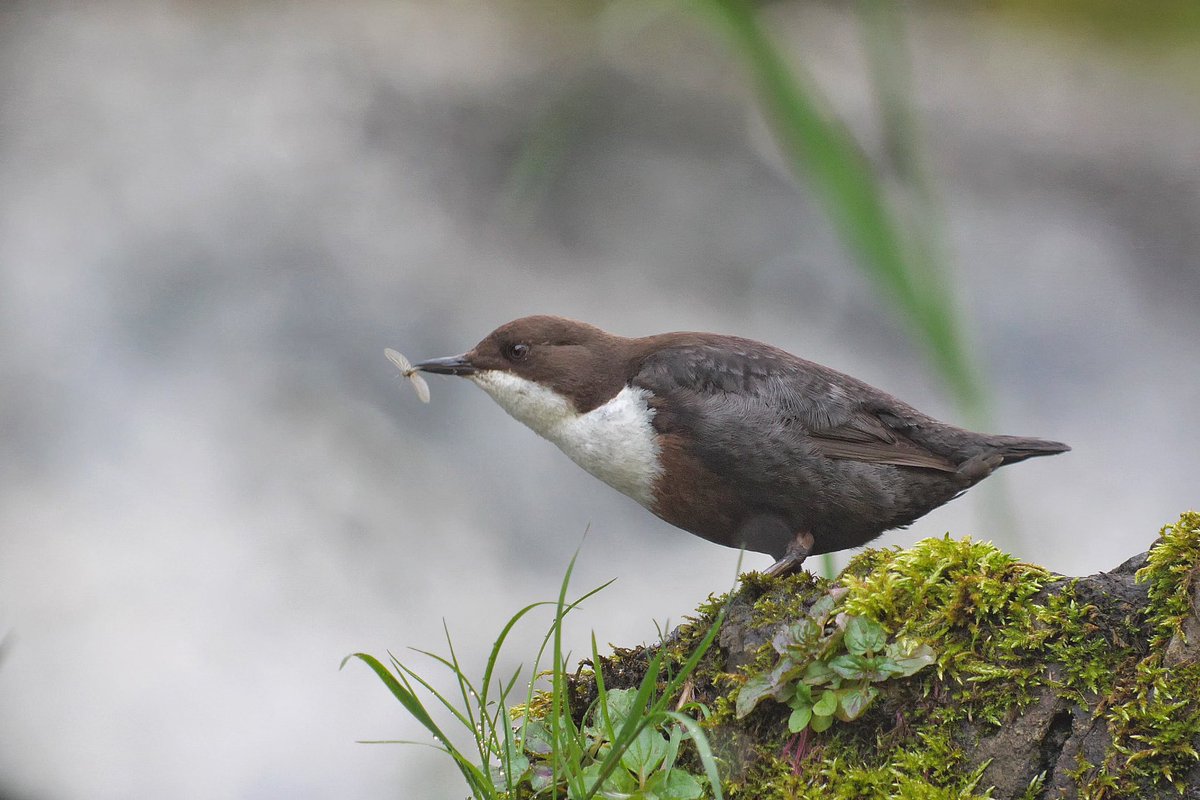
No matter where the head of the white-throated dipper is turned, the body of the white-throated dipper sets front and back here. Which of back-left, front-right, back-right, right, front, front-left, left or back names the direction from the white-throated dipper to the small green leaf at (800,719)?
left

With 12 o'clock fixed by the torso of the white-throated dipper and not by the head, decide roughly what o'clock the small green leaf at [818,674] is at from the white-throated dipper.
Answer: The small green leaf is roughly at 9 o'clock from the white-throated dipper.

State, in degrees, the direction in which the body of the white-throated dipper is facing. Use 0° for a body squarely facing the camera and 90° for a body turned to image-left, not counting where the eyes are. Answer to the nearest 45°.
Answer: approximately 90°

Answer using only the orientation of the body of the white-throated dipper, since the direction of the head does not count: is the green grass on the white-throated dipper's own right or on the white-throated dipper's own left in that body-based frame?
on the white-throated dipper's own left

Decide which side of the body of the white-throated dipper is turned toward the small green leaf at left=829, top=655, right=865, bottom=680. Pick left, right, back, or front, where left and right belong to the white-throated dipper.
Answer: left

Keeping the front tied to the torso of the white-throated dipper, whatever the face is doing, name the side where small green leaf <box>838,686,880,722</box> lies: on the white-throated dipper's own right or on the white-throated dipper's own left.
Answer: on the white-throated dipper's own left
